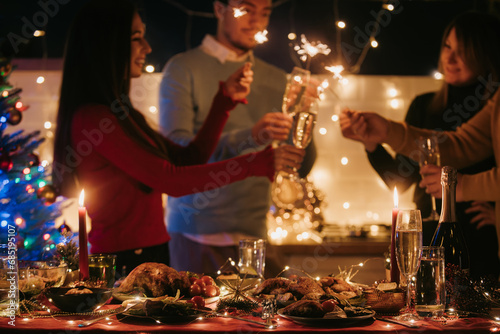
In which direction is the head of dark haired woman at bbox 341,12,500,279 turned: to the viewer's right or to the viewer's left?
to the viewer's left

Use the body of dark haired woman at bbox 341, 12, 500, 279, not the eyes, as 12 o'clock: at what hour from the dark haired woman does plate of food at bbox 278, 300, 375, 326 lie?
The plate of food is roughly at 11 o'clock from the dark haired woman.

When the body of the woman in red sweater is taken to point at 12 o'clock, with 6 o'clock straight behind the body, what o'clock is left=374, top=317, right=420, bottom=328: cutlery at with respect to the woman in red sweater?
The cutlery is roughly at 2 o'clock from the woman in red sweater.

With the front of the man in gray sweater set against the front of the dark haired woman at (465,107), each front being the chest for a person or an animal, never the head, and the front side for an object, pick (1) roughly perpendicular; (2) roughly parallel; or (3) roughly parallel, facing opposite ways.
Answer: roughly perpendicular

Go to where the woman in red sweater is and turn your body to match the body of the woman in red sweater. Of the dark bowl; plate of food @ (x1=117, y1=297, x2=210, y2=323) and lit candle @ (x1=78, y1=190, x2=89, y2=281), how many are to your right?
3

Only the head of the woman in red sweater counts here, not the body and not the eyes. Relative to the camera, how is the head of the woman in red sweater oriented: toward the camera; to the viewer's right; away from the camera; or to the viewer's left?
to the viewer's right

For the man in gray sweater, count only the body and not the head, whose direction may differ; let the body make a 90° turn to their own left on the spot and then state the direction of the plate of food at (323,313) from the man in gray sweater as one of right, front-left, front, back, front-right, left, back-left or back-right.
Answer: back-right

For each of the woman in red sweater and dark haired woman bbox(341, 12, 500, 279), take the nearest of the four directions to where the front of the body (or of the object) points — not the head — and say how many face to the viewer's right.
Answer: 1

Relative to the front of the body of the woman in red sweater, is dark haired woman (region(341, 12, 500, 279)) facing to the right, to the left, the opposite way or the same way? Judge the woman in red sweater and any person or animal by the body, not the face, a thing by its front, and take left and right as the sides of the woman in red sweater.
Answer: the opposite way

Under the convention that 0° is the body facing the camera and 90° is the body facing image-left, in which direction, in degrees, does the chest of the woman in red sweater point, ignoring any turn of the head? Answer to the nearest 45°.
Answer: approximately 270°

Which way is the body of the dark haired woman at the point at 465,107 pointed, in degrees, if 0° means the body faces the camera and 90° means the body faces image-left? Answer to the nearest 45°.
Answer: approximately 45°
